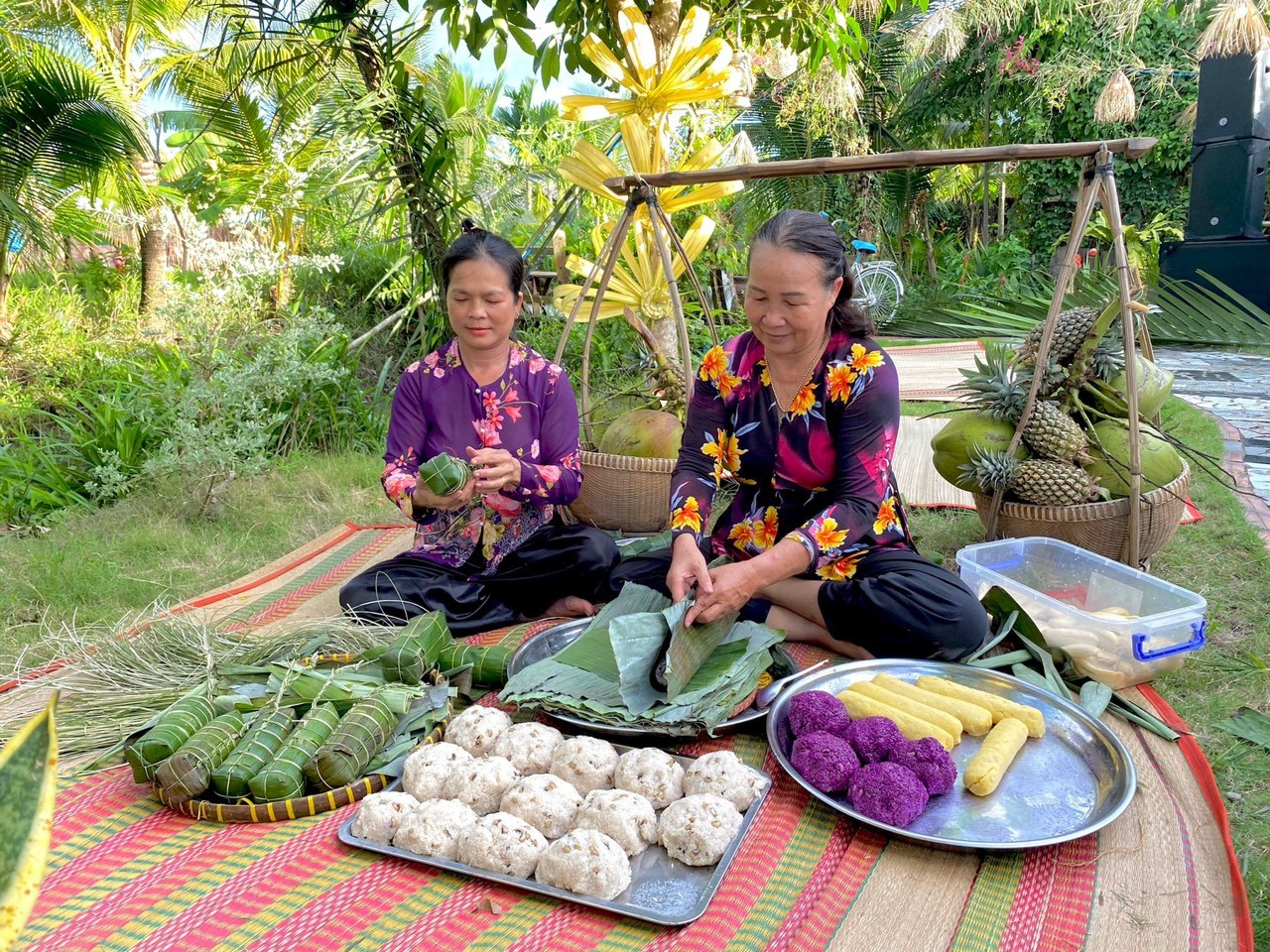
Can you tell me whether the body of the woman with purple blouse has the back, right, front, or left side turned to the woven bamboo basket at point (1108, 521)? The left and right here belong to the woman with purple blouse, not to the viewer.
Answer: left

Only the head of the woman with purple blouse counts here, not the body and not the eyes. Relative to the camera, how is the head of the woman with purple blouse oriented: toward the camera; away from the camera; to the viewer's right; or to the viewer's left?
toward the camera

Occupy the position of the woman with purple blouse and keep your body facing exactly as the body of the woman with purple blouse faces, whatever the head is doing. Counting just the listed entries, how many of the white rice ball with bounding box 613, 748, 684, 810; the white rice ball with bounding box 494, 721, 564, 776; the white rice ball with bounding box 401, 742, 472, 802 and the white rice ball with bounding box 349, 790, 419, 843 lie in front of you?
4

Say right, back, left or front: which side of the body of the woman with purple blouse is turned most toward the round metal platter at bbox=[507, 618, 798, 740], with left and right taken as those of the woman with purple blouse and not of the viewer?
front

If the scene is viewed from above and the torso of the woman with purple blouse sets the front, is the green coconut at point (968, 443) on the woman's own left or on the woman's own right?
on the woman's own left

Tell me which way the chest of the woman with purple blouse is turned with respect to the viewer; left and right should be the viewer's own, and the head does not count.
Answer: facing the viewer

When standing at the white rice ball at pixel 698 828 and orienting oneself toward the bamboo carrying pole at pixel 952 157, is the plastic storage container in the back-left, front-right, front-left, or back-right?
front-right

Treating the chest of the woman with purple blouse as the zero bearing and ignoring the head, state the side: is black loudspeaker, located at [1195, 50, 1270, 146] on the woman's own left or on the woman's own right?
on the woman's own left

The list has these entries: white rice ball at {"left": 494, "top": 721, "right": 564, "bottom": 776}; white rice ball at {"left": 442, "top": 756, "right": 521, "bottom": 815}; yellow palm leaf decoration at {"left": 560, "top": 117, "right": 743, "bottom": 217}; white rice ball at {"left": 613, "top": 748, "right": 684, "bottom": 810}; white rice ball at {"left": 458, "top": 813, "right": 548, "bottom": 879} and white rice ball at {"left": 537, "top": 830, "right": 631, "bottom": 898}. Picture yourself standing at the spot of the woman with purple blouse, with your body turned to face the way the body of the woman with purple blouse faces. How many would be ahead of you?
5

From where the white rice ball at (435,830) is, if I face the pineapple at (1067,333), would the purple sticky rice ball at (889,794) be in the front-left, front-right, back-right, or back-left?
front-right

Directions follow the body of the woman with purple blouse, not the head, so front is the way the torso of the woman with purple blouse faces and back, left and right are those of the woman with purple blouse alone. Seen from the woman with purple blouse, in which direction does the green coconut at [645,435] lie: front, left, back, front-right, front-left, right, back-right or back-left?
back-left

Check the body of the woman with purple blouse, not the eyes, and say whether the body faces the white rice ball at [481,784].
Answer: yes

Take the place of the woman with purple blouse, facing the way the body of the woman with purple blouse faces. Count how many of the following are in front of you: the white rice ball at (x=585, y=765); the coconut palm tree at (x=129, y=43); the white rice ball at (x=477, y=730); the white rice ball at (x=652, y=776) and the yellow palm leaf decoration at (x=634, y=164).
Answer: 3

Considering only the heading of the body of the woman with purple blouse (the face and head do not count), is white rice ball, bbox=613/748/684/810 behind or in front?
in front

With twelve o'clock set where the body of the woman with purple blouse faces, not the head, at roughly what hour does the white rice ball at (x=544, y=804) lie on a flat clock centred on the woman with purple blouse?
The white rice ball is roughly at 12 o'clock from the woman with purple blouse.

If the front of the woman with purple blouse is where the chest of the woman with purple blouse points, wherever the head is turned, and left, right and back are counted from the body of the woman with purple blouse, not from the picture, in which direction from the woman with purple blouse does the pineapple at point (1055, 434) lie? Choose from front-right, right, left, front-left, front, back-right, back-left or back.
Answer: left

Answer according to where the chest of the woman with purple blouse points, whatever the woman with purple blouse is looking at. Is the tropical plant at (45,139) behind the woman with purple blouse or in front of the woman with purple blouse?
behind

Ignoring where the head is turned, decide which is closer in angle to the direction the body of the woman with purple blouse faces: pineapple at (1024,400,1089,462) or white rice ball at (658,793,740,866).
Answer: the white rice ball

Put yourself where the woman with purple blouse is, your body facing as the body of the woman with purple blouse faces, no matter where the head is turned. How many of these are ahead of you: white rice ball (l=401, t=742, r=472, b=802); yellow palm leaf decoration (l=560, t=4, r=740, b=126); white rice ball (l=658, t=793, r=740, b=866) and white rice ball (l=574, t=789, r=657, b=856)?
3

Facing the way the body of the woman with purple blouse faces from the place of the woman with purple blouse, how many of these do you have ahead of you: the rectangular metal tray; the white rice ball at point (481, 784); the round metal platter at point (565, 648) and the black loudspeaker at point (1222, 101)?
3
